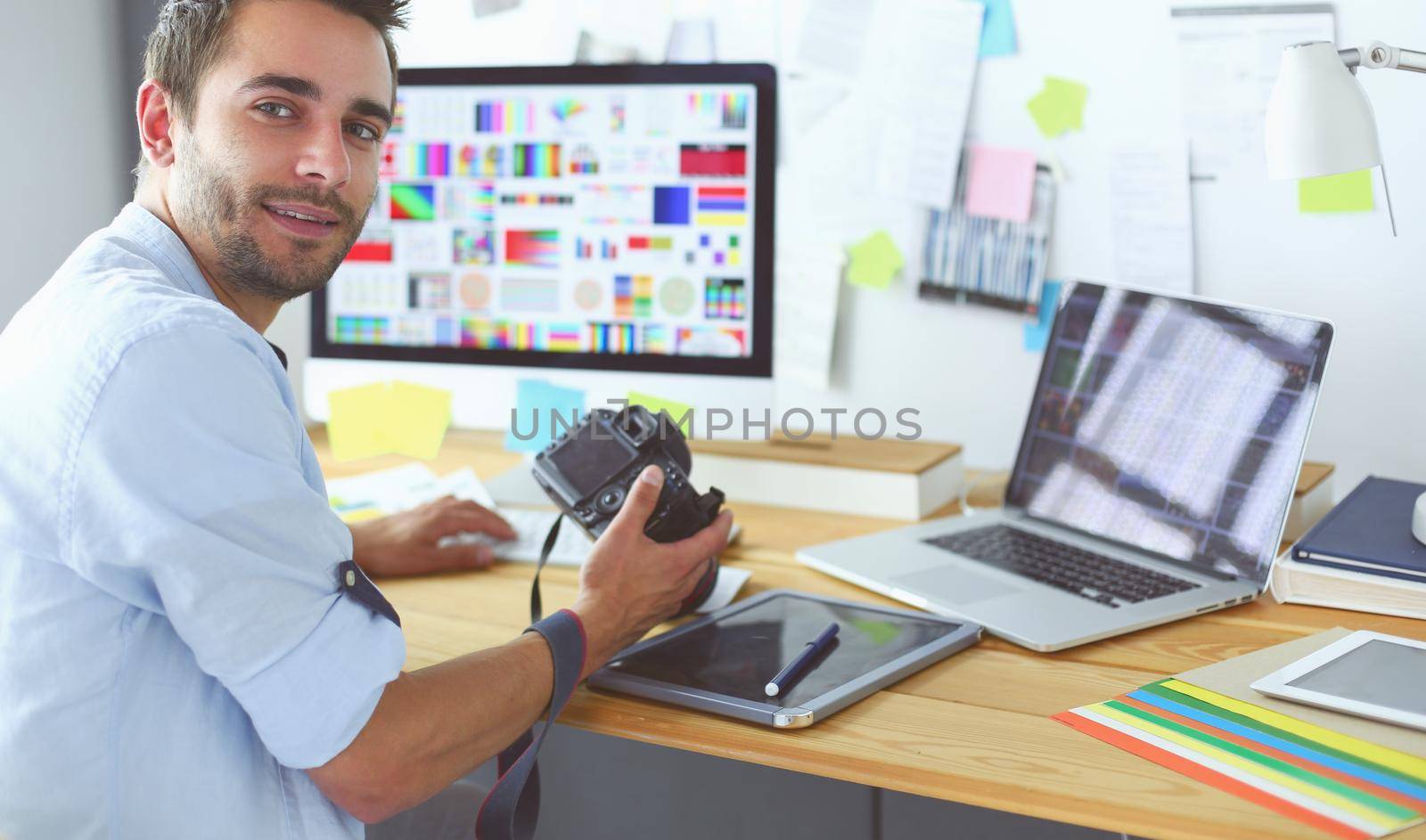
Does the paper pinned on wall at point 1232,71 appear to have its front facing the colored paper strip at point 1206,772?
yes

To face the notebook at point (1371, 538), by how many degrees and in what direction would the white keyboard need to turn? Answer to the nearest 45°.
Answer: approximately 45° to its left

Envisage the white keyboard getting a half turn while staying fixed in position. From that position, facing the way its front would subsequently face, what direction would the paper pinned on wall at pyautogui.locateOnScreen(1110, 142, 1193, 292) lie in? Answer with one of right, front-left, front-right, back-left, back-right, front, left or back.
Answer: right

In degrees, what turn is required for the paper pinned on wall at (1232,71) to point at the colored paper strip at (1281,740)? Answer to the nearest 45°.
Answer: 0° — it already faces it

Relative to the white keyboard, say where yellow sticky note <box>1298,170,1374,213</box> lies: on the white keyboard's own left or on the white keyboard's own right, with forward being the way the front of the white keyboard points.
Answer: on the white keyboard's own left

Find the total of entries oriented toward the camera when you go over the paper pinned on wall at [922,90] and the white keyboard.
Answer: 2

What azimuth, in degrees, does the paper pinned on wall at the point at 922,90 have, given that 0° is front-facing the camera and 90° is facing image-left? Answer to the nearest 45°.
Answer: approximately 0°

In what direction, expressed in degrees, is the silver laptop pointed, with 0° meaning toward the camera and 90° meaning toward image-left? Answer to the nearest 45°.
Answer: approximately 45°
